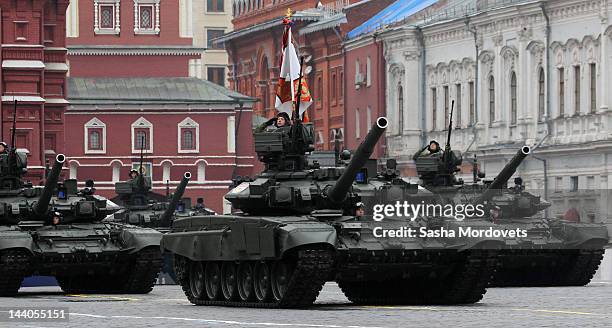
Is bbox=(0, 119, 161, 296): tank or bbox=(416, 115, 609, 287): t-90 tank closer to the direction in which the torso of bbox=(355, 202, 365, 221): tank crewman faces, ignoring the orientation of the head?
the t-90 tank
